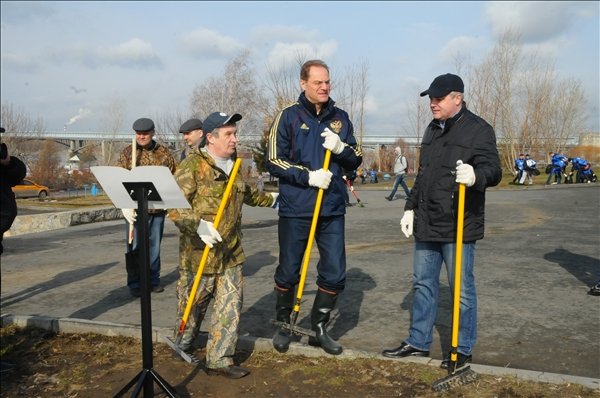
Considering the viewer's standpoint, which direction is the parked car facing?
facing to the right of the viewer

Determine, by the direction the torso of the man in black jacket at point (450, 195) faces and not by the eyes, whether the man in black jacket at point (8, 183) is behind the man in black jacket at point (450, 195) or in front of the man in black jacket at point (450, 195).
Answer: in front

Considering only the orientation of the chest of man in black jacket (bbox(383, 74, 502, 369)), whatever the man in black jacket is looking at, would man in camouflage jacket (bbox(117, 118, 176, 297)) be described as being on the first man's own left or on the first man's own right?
on the first man's own right

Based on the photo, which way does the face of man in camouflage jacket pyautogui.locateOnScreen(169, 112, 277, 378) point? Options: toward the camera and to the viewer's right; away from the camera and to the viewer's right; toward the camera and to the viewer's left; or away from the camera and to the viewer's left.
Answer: toward the camera and to the viewer's right

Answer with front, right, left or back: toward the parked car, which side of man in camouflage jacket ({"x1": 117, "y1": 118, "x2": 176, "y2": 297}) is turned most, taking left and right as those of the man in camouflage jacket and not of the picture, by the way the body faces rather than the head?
back

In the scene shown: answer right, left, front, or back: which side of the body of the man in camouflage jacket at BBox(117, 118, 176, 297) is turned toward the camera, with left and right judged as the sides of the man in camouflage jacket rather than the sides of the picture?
front

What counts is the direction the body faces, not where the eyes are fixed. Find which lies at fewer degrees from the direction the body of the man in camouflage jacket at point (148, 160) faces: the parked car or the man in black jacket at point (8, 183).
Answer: the man in black jacket

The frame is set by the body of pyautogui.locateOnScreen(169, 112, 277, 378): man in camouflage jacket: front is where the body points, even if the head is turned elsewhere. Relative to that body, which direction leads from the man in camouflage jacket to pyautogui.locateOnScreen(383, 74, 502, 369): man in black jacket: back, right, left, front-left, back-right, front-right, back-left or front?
front-left

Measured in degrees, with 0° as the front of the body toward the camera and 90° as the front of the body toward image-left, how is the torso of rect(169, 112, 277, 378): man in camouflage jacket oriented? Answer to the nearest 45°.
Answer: approximately 315°

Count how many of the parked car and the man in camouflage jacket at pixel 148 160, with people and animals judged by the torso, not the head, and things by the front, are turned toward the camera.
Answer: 1
